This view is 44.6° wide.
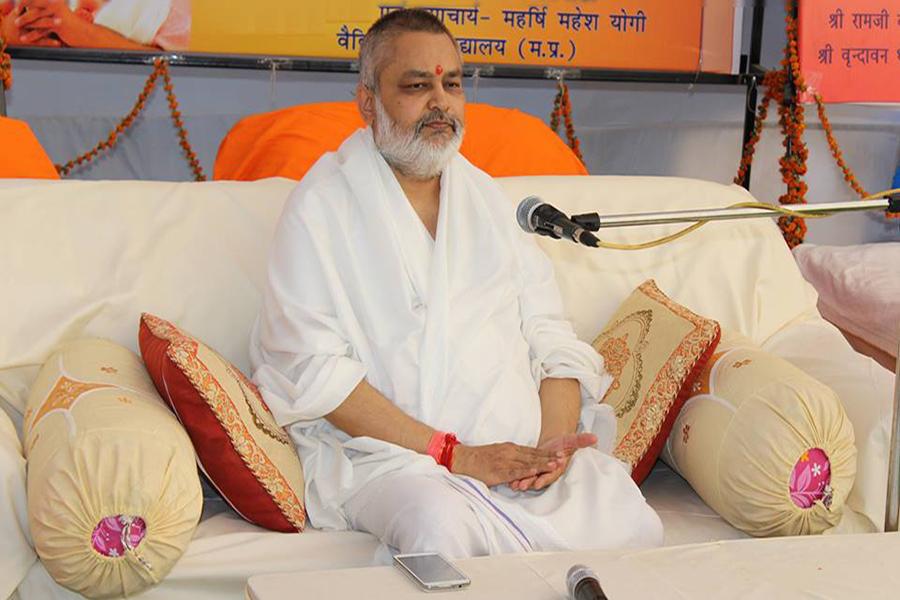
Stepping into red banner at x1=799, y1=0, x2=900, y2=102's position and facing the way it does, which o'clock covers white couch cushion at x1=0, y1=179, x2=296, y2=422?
The white couch cushion is roughly at 1 o'clock from the red banner.

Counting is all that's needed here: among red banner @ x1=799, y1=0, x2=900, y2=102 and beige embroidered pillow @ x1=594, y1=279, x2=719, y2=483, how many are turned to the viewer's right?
0

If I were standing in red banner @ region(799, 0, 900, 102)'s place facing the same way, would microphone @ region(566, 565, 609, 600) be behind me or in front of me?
in front

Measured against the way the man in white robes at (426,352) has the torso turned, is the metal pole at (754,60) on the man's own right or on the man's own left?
on the man's own left

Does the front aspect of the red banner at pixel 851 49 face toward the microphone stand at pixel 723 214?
yes

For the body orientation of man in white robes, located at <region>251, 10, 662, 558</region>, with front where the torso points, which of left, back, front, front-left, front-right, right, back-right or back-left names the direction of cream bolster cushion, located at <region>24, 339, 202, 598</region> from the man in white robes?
right

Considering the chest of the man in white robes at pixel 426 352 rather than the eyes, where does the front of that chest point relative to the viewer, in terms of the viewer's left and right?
facing the viewer and to the right of the viewer

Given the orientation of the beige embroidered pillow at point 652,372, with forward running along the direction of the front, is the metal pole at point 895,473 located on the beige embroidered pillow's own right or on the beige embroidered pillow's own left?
on the beige embroidered pillow's own left

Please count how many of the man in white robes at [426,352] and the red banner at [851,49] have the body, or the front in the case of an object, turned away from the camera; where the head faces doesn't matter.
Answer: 0

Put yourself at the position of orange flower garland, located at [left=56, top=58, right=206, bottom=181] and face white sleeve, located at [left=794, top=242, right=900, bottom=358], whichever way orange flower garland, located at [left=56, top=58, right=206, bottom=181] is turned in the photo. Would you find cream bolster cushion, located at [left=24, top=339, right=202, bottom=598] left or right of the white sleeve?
right

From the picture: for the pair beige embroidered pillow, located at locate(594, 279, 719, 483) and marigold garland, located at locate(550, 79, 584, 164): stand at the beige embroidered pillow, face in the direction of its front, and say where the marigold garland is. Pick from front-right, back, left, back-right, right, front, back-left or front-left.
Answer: back-right
